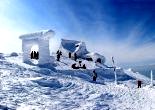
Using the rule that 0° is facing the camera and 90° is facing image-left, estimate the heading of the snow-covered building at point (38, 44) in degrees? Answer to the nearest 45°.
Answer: approximately 0°
